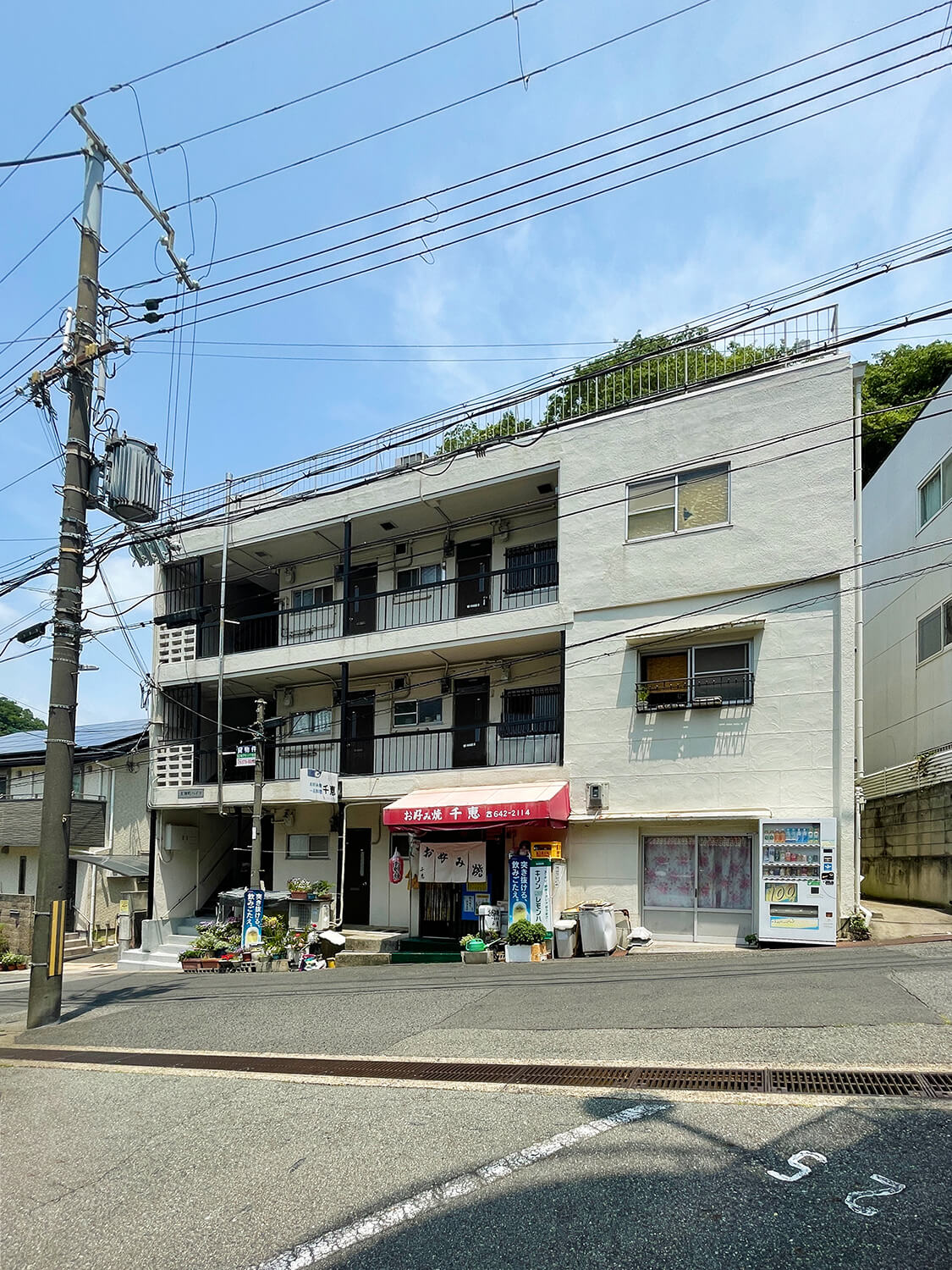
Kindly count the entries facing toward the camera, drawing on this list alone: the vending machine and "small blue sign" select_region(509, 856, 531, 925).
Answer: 2

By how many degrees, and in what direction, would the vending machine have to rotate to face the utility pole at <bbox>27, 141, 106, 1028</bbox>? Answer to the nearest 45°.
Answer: approximately 45° to its right

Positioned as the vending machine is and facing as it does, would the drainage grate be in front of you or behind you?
in front

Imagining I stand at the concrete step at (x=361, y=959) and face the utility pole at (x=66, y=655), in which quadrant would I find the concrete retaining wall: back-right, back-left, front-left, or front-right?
back-left

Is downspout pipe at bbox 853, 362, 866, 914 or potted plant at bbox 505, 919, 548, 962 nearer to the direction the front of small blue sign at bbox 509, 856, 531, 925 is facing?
the potted plant

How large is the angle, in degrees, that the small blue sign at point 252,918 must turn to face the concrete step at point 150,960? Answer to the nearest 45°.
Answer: approximately 135° to its right

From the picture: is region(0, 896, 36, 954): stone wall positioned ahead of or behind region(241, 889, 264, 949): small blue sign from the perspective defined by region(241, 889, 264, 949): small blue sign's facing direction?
behind

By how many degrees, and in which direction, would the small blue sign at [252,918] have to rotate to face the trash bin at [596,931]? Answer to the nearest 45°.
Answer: approximately 45° to its left
